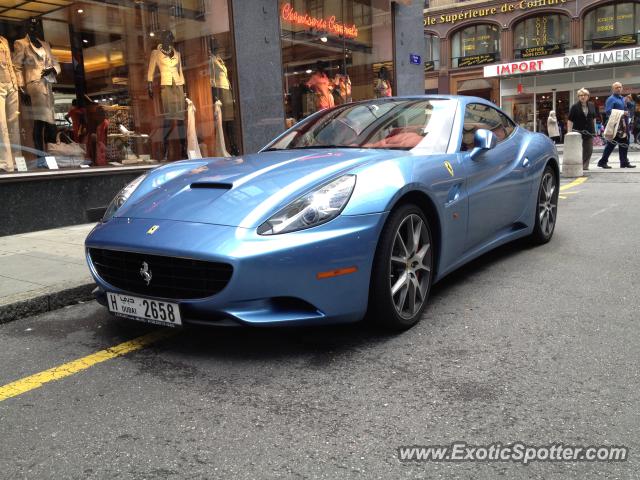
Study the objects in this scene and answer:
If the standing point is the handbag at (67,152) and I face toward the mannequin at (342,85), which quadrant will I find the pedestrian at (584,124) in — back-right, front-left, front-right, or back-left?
front-right

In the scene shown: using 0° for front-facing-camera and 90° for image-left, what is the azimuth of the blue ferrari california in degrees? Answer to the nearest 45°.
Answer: approximately 45°

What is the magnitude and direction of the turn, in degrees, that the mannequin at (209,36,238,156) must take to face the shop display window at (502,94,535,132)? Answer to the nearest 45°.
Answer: approximately 90° to its left

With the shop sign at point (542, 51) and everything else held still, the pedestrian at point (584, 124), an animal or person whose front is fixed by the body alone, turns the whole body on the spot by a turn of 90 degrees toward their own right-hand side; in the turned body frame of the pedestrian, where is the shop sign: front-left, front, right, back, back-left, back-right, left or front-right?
right

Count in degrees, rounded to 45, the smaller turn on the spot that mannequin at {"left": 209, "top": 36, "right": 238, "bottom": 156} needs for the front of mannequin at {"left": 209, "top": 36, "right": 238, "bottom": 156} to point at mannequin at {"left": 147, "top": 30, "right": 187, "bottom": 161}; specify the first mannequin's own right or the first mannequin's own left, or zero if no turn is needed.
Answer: approximately 135° to the first mannequin's own right

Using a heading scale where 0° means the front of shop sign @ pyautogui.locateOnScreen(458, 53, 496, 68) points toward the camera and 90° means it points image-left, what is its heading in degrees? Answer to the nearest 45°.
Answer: approximately 0°

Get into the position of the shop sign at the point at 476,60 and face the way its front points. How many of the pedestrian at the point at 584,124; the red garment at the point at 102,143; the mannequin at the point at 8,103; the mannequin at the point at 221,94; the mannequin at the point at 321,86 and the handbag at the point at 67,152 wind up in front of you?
6

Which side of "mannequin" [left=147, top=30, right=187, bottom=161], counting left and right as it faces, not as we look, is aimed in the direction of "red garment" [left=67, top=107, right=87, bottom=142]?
right

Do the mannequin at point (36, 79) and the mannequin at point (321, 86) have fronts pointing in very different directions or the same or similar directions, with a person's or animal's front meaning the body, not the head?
same or similar directions

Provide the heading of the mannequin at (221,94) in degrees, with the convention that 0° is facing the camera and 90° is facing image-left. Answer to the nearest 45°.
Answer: approximately 315°

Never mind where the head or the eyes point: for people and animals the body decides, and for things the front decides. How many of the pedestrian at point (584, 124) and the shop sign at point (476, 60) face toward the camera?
2

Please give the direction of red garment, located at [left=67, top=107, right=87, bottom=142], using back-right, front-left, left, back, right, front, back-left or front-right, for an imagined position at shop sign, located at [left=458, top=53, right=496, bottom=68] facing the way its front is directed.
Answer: front

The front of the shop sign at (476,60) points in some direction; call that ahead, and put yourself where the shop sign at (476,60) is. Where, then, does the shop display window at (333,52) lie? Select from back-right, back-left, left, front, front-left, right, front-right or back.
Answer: front

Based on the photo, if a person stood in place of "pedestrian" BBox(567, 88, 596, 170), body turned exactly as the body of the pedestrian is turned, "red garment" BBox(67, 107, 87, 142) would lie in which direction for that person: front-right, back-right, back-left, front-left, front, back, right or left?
front-right
